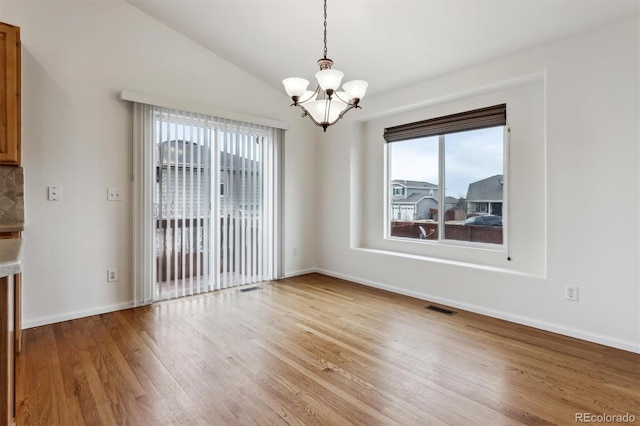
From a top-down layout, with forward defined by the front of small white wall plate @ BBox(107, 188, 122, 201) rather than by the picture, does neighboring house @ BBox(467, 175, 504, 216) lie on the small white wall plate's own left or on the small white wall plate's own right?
on the small white wall plate's own left

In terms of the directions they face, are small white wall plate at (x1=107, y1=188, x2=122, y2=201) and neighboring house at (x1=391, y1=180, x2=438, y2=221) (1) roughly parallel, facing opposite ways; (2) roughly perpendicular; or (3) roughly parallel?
roughly perpendicular

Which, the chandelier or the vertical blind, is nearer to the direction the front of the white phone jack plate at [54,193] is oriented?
the chandelier

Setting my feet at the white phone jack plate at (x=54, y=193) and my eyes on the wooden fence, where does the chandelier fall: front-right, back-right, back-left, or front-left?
front-right

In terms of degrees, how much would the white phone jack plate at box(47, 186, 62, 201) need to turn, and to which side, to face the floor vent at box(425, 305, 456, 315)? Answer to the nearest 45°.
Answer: approximately 45° to its left

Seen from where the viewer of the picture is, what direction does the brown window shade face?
facing the viewer and to the left of the viewer

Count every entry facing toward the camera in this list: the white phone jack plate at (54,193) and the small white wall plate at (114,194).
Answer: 2

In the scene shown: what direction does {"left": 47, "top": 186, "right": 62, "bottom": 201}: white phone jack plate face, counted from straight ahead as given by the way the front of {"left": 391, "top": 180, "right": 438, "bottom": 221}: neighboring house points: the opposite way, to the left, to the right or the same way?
to the left

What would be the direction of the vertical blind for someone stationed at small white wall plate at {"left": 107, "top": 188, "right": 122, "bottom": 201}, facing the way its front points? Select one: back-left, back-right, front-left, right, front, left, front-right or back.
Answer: left

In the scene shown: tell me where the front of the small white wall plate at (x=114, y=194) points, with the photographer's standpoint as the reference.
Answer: facing the viewer

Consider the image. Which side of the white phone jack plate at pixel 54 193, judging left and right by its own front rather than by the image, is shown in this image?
front
